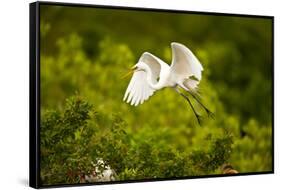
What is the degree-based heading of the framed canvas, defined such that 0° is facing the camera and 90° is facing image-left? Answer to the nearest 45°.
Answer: approximately 315°
